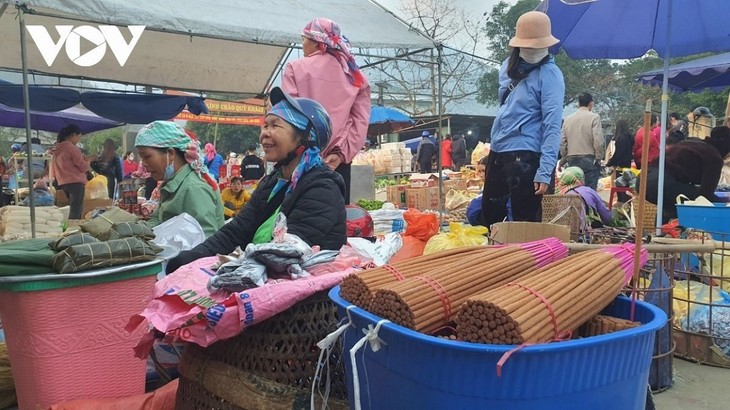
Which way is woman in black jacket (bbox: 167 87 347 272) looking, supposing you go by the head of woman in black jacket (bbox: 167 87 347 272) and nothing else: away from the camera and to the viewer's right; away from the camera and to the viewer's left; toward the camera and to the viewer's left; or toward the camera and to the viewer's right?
toward the camera and to the viewer's left

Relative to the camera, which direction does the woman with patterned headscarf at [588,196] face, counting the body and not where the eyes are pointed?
to the viewer's left

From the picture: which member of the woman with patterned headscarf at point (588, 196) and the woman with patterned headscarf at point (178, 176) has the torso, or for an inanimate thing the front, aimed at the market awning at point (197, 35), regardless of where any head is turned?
the woman with patterned headscarf at point (588, 196)

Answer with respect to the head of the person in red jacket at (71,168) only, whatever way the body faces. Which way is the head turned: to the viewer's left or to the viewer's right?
to the viewer's right

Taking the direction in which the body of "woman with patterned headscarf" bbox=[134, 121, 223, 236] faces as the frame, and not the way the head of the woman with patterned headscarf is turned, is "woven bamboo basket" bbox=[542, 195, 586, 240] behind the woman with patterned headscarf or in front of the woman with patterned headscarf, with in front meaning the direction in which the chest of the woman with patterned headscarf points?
behind

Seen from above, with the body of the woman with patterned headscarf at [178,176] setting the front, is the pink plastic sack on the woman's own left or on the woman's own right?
on the woman's own left
